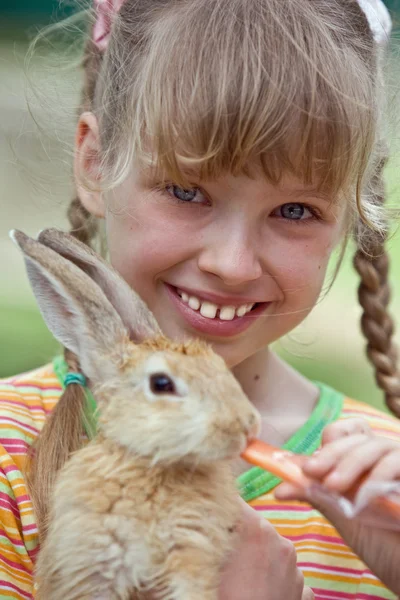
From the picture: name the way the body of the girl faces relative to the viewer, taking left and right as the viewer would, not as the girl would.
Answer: facing the viewer

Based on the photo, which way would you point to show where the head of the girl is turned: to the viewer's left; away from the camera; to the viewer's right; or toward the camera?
toward the camera
